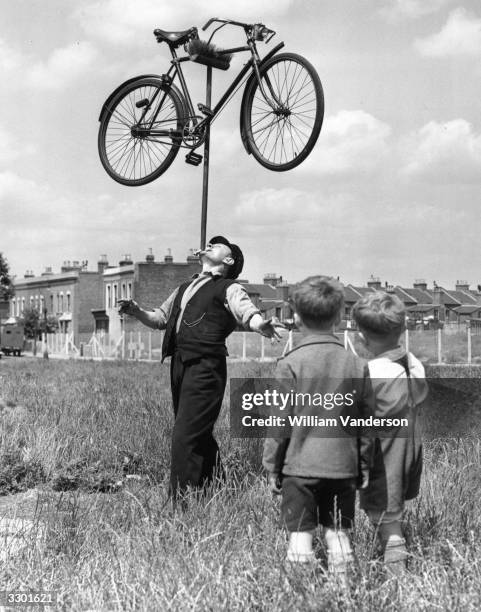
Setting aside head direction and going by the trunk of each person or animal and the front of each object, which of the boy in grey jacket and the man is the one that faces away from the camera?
the boy in grey jacket

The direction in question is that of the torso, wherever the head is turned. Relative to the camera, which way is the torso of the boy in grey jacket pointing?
away from the camera

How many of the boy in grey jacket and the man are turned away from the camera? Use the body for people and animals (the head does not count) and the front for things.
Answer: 1

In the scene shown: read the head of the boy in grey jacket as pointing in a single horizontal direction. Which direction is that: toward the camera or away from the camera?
away from the camera

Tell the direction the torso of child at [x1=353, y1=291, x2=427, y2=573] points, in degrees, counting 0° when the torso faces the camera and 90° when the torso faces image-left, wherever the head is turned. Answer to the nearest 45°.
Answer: approximately 135°

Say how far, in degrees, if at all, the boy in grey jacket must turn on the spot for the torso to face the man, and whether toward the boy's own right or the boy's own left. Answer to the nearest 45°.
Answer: approximately 45° to the boy's own left
